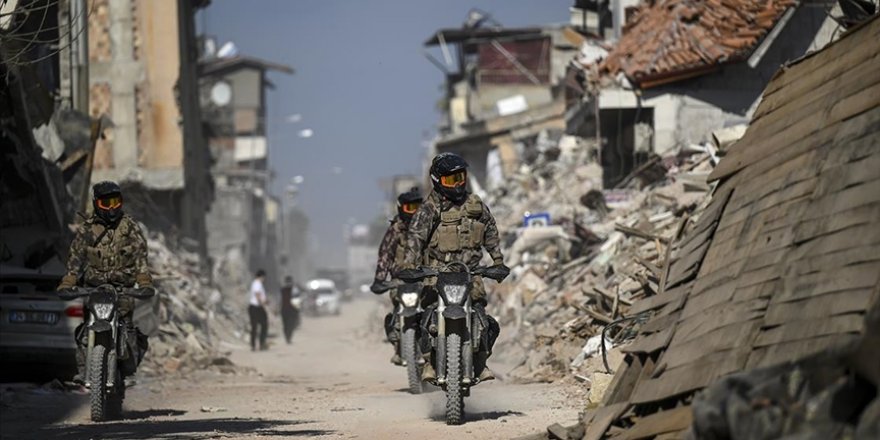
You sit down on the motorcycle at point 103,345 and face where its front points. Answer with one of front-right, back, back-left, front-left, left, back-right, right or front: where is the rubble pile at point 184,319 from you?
back

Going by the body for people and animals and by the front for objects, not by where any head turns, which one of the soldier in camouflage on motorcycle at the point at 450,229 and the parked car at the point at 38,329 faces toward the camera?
the soldier in camouflage on motorcycle

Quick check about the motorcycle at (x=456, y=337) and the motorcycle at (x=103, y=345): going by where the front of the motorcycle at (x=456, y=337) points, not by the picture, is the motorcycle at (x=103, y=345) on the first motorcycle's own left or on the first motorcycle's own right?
on the first motorcycle's own right

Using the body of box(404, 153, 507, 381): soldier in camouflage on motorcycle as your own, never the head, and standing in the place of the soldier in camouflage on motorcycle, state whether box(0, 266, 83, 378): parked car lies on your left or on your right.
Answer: on your right

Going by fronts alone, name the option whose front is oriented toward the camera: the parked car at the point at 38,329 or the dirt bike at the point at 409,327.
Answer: the dirt bike

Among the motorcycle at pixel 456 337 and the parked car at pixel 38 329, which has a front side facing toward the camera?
the motorcycle

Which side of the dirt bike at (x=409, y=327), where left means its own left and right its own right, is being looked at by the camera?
front

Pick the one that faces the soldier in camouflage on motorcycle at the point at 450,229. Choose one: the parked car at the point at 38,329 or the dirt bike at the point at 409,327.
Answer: the dirt bike

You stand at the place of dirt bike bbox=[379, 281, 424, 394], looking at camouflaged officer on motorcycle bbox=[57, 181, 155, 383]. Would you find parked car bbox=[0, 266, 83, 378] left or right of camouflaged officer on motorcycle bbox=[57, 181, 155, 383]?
right

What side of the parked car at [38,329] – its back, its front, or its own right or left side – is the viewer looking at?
back

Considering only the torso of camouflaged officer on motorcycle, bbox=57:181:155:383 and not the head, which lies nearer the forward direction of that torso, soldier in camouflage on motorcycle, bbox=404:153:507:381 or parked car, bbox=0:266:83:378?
the soldier in camouflage on motorcycle

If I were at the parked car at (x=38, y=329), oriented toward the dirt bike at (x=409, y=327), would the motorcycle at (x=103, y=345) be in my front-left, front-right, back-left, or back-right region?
front-right

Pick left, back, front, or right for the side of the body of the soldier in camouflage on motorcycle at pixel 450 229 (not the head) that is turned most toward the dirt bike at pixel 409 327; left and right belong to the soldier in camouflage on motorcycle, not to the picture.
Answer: back

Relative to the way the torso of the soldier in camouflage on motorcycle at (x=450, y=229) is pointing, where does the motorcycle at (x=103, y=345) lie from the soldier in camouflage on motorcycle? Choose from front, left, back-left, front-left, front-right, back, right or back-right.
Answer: right

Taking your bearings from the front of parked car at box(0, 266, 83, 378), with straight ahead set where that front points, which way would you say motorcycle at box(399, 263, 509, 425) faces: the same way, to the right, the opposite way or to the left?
the opposite way

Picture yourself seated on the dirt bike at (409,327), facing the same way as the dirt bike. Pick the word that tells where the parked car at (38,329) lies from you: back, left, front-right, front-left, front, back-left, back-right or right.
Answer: right

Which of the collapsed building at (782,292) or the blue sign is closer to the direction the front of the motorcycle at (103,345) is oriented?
the collapsed building

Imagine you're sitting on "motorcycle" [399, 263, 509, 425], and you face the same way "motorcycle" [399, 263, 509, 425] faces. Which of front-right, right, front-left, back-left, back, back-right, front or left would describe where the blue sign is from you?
back
